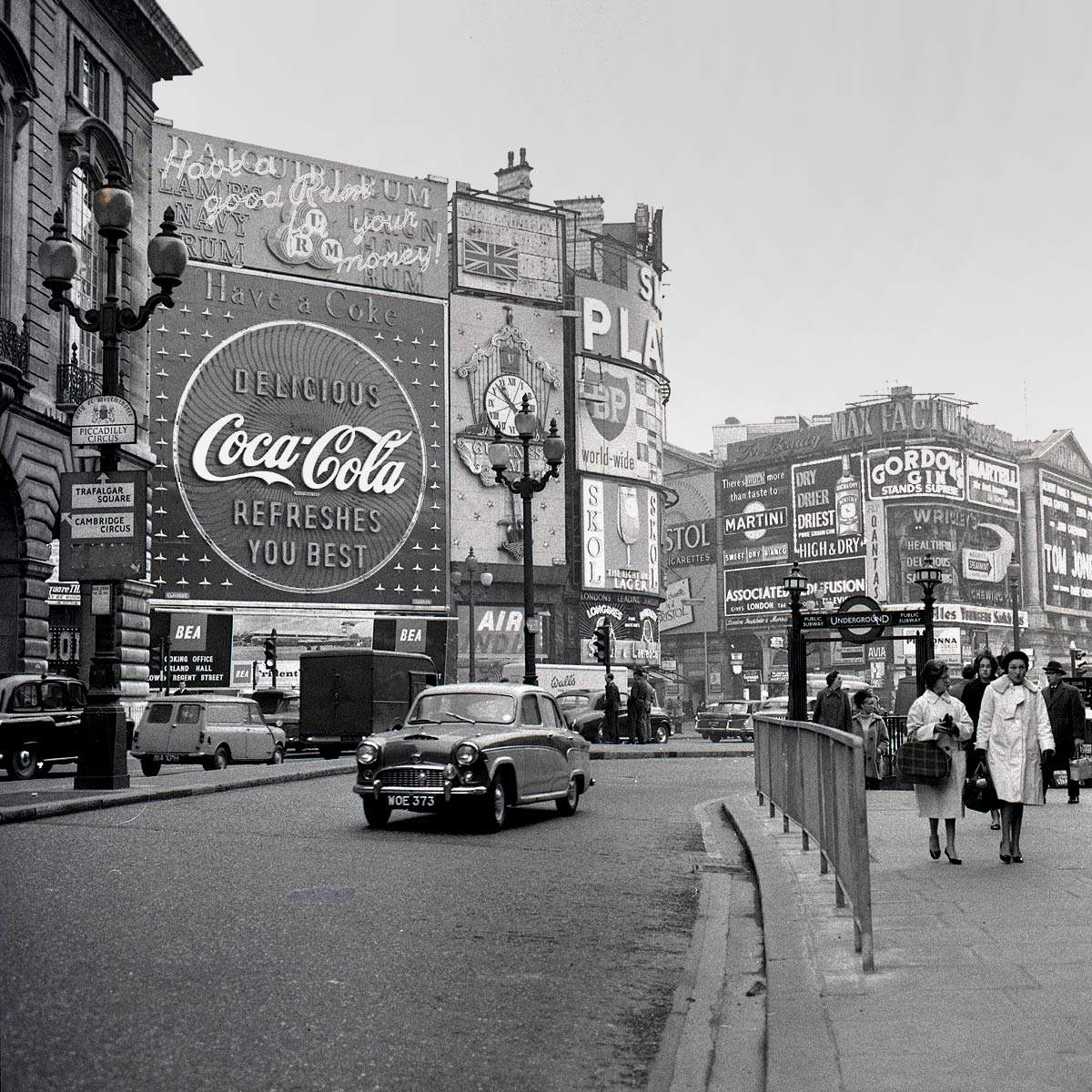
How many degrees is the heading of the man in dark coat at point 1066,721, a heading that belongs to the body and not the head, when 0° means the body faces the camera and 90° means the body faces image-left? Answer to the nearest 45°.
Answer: approximately 45°

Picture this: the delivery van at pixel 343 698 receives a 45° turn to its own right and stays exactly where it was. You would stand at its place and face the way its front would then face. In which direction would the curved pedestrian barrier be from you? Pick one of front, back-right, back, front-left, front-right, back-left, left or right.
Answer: right

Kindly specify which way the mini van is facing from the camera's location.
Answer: facing away from the viewer and to the right of the viewer

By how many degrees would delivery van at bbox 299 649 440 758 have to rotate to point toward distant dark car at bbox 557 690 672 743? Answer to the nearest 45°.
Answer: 0° — it already faces it

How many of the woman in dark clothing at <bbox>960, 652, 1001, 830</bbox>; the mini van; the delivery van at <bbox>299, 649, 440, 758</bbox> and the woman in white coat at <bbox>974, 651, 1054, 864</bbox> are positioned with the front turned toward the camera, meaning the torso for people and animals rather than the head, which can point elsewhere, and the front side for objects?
2

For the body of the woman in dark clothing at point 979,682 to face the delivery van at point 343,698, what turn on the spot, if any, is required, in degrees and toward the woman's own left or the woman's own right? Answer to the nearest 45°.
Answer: approximately 135° to the woman's own right
